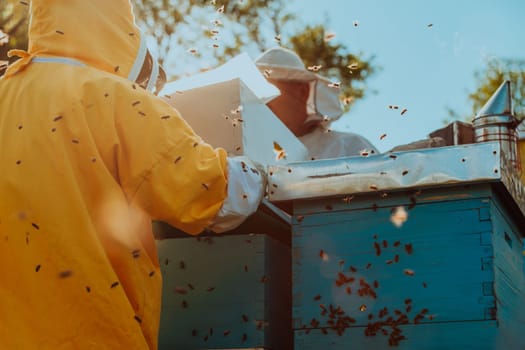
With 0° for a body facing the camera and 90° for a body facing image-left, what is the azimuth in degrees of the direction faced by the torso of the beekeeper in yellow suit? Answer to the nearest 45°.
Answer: approximately 225°

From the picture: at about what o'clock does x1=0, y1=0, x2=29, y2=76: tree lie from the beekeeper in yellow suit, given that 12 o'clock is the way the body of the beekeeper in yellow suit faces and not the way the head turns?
The tree is roughly at 10 o'clock from the beekeeper in yellow suit.

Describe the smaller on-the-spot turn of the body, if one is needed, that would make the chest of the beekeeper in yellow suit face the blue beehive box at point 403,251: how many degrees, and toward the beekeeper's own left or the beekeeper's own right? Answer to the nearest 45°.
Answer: approximately 45° to the beekeeper's own right

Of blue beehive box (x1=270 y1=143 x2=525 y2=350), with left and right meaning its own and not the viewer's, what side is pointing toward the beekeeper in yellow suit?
right

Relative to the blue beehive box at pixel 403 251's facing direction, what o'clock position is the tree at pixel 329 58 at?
The tree is roughly at 6 o'clock from the blue beehive box.

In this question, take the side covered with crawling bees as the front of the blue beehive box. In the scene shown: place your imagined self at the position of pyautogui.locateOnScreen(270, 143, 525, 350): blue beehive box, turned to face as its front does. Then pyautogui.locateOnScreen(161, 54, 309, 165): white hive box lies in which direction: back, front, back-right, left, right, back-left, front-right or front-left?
back-right
